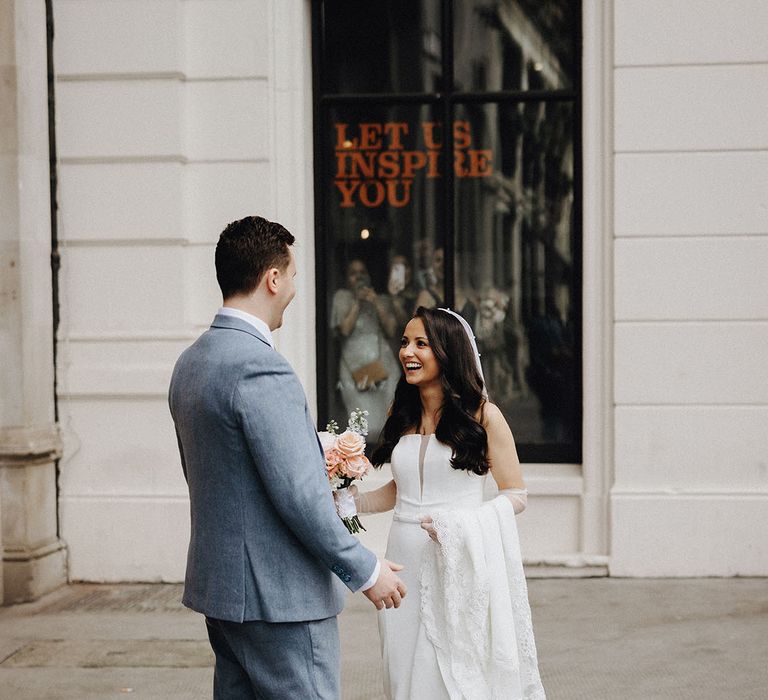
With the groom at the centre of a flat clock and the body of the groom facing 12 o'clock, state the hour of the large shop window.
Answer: The large shop window is roughly at 11 o'clock from the groom.

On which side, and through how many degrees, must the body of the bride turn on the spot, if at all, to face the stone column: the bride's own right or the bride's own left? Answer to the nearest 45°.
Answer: approximately 90° to the bride's own right

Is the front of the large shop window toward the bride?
yes

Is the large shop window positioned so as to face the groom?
yes

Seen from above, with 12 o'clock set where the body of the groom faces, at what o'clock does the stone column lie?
The stone column is roughly at 10 o'clock from the groom.

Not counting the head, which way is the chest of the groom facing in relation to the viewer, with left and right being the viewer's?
facing away from the viewer and to the right of the viewer

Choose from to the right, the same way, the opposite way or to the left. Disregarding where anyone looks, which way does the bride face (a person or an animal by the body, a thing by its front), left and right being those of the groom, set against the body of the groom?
the opposite way

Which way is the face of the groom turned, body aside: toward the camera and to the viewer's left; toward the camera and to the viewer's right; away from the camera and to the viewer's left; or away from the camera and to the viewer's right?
away from the camera and to the viewer's right

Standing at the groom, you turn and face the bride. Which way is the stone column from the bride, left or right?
left

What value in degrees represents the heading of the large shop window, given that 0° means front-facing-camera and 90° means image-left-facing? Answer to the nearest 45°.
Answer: approximately 0°
